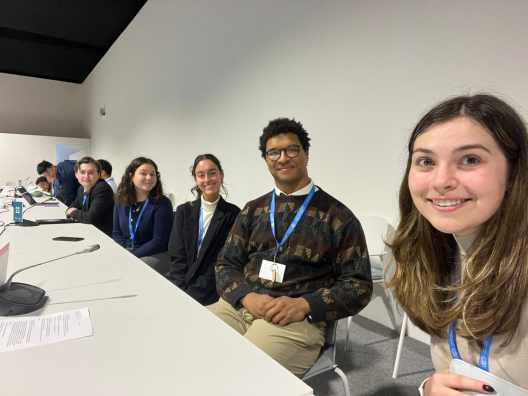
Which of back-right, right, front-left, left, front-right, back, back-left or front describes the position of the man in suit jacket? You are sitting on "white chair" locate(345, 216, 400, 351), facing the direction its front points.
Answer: front-right

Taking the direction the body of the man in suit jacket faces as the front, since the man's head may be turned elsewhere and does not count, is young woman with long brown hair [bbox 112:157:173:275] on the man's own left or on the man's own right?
on the man's own left

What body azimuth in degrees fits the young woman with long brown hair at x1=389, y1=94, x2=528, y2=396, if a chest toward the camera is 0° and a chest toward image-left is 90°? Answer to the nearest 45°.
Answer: approximately 45°

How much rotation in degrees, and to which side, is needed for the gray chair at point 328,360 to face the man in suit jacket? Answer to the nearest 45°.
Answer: approximately 90° to its right

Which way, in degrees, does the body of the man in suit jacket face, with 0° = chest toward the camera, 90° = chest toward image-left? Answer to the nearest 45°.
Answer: approximately 45°

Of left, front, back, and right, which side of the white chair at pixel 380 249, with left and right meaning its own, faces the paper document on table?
front

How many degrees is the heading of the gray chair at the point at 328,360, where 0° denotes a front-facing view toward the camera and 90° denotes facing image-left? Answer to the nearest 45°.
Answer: approximately 45°
